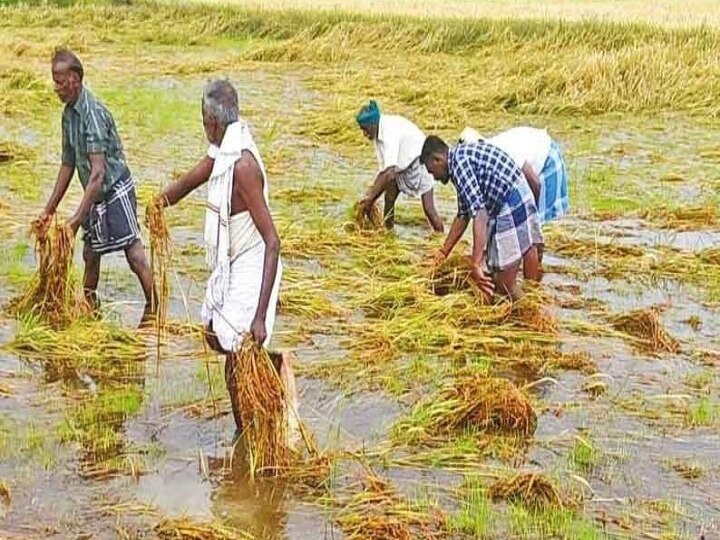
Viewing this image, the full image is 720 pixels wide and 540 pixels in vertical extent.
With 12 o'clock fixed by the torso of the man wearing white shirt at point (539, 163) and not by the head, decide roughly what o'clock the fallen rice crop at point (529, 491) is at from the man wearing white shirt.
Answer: The fallen rice crop is roughly at 9 o'clock from the man wearing white shirt.

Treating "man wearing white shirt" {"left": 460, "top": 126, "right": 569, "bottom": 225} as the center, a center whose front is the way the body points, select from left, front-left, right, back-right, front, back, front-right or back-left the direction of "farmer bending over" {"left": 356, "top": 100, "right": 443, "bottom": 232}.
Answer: front-right

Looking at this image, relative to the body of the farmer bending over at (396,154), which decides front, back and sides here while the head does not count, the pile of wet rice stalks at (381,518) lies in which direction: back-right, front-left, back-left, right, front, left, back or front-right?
left

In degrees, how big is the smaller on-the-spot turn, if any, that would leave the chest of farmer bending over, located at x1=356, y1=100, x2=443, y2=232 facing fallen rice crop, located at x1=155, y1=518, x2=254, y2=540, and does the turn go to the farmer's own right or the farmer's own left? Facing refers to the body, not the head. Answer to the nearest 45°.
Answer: approximately 90° to the farmer's own left

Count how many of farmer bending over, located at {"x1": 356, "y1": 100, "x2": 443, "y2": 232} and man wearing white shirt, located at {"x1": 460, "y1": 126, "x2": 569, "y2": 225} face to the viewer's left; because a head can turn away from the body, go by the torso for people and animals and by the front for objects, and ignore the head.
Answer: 2

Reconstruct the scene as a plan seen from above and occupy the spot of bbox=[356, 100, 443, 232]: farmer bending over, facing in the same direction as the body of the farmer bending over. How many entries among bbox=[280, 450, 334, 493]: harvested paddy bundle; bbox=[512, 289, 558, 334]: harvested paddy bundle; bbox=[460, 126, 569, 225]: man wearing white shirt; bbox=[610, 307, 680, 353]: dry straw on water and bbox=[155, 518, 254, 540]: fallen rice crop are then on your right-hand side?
0

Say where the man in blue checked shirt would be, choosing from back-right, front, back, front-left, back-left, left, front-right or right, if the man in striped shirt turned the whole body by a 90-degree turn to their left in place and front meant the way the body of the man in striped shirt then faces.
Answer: front-left

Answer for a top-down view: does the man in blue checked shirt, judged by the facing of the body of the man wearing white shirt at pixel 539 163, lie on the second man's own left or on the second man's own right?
on the second man's own left

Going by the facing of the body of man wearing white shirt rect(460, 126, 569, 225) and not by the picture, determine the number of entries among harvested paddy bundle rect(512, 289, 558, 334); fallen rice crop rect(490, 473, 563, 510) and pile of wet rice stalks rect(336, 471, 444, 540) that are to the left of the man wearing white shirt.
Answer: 3

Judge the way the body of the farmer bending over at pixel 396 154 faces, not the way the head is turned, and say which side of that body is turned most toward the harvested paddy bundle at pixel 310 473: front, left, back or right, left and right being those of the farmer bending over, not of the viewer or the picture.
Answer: left

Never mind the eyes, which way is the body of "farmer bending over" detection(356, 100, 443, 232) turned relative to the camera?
to the viewer's left

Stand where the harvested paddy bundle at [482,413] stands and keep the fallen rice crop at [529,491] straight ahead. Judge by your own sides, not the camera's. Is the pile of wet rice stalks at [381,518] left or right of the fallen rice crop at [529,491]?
right

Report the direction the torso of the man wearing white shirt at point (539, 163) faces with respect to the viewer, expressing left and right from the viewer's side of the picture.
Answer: facing to the left of the viewer

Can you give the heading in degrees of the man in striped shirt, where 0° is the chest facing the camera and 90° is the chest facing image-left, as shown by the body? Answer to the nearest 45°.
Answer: approximately 45°

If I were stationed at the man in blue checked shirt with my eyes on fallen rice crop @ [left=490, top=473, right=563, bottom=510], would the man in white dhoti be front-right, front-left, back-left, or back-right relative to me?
front-right
